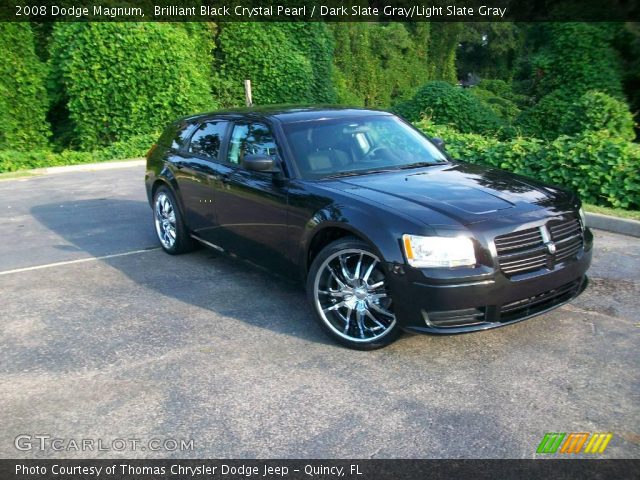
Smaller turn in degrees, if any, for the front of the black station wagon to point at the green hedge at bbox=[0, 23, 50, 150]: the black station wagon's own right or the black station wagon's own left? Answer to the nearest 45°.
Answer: approximately 180°

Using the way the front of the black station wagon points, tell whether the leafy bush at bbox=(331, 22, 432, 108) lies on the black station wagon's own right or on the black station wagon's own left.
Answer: on the black station wagon's own left

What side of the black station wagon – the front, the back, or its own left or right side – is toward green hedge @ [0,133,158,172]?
back

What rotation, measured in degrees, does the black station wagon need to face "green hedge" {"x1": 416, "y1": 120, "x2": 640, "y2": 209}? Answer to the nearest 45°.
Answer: approximately 90° to its left

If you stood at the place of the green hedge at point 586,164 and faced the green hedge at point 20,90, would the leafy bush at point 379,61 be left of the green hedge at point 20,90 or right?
right

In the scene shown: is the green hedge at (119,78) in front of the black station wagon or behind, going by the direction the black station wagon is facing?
behind

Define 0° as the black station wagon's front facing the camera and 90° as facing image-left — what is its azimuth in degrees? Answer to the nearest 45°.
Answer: approximately 315°

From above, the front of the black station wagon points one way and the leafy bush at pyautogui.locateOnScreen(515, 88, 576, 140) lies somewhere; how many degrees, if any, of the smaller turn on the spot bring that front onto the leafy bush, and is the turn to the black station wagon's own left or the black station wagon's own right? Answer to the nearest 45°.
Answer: approximately 135° to the black station wagon's own left

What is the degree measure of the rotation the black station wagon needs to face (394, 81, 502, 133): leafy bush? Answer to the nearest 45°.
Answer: approximately 135° to its left

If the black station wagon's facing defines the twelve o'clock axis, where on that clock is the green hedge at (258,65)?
The green hedge is roughly at 7 o'clock from the black station wagon.
